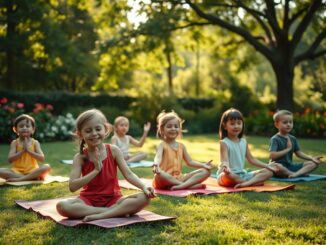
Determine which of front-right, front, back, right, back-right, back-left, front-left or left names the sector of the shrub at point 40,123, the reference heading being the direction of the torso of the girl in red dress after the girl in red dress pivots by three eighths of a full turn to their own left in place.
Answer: front-left

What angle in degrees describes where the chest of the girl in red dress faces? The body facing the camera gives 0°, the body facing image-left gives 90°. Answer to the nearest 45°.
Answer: approximately 0°

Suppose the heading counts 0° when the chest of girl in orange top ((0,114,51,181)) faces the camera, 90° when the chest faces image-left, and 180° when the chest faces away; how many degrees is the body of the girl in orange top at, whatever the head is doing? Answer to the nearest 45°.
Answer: approximately 0°

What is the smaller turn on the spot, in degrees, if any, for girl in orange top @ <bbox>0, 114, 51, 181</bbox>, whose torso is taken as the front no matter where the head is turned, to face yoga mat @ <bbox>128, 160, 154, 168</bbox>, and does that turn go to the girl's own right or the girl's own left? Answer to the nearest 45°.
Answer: approximately 135° to the girl's own left

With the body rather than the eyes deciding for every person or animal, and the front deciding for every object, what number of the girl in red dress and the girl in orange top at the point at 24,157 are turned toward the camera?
2

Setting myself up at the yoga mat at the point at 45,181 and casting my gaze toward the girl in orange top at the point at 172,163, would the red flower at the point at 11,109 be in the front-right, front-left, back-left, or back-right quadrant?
back-left

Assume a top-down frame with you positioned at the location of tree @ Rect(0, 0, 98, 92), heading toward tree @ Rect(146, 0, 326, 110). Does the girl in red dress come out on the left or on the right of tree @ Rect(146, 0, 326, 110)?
right

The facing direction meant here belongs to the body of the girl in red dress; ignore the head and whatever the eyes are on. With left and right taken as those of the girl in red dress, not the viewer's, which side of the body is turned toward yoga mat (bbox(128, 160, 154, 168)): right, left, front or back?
back

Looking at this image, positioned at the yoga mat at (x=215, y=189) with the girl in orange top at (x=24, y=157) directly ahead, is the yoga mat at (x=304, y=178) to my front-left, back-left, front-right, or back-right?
back-right

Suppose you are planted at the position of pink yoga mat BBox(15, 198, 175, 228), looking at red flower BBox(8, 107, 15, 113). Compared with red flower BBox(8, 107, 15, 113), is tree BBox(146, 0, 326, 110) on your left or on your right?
right
